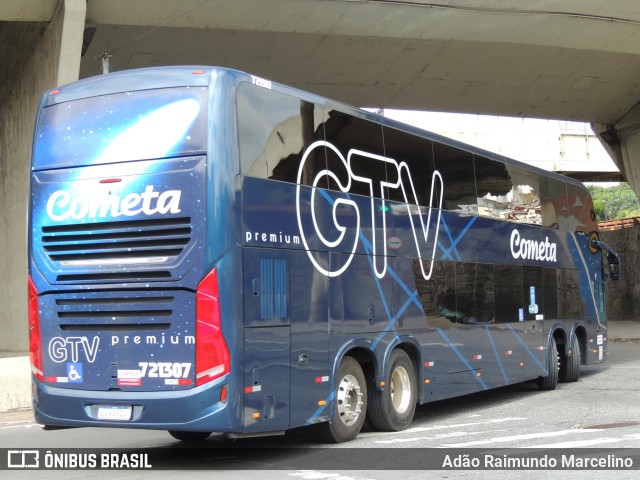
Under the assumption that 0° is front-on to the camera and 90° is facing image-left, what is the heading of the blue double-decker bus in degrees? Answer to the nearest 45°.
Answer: approximately 225°
